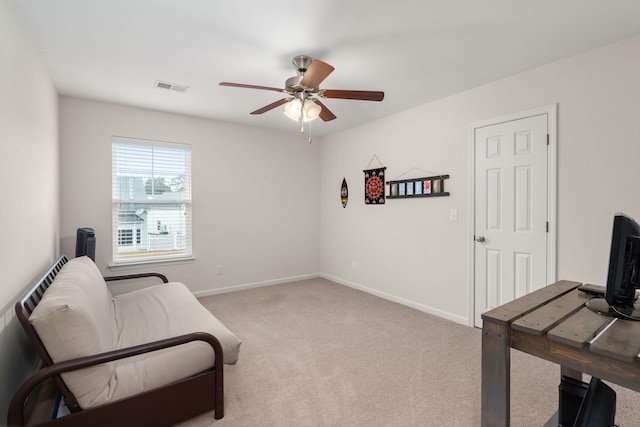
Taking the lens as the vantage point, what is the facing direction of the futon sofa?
facing to the right of the viewer

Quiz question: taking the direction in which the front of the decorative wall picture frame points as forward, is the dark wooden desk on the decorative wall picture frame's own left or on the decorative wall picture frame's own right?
on the decorative wall picture frame's own left

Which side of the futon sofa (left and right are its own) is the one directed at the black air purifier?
left

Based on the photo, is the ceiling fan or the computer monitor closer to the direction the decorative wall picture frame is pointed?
the ceiling fan

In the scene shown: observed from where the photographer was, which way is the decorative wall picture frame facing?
facing the viewer and to the left of the viewer

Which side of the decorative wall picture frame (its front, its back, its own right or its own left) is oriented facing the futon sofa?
front

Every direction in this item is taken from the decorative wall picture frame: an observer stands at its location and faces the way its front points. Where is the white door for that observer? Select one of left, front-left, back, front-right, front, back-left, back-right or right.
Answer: left

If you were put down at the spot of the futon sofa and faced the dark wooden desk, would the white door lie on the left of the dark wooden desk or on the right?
left

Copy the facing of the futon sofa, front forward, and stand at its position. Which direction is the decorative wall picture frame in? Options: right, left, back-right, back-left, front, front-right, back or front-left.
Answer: front

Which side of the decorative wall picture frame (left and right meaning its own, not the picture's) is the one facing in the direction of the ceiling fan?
front

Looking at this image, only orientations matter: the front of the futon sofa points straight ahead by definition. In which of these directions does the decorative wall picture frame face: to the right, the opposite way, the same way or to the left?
the opposite way

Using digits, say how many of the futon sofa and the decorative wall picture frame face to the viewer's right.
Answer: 1

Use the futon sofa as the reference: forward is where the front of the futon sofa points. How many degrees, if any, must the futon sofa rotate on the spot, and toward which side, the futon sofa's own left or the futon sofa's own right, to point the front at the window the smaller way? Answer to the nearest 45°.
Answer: approximately 90° to the futon sofa's own left
